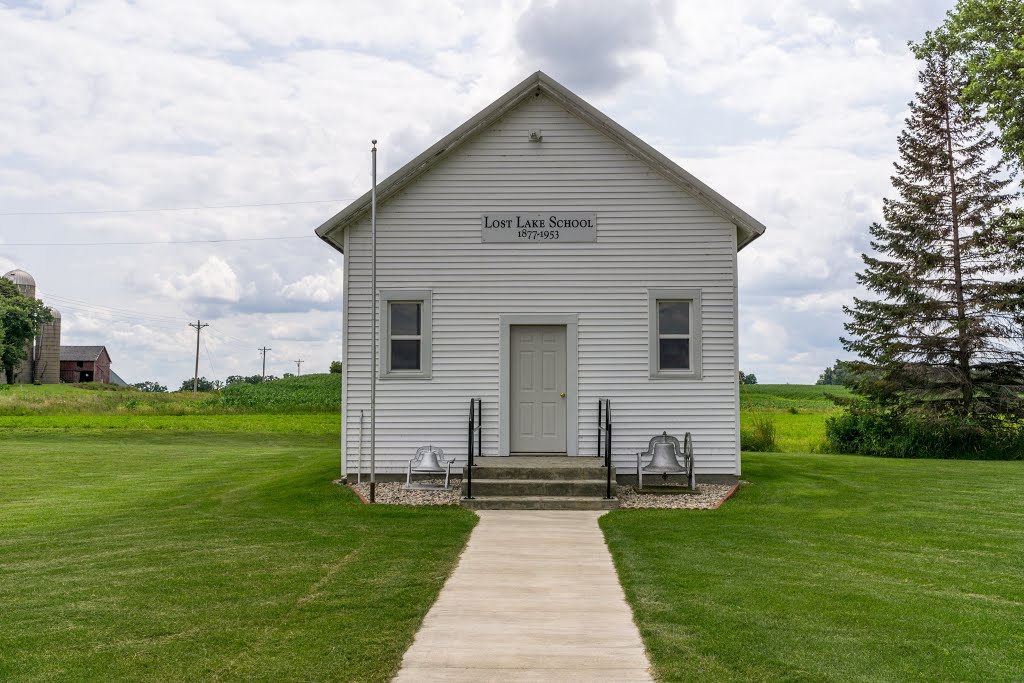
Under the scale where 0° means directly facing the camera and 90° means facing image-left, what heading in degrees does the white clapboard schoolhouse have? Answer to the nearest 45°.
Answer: approximately 0°
